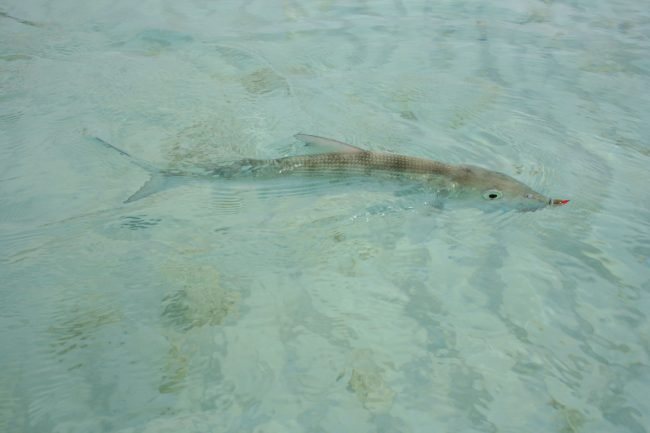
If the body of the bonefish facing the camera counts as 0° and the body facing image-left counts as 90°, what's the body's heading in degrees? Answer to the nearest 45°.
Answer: approximately 270°
